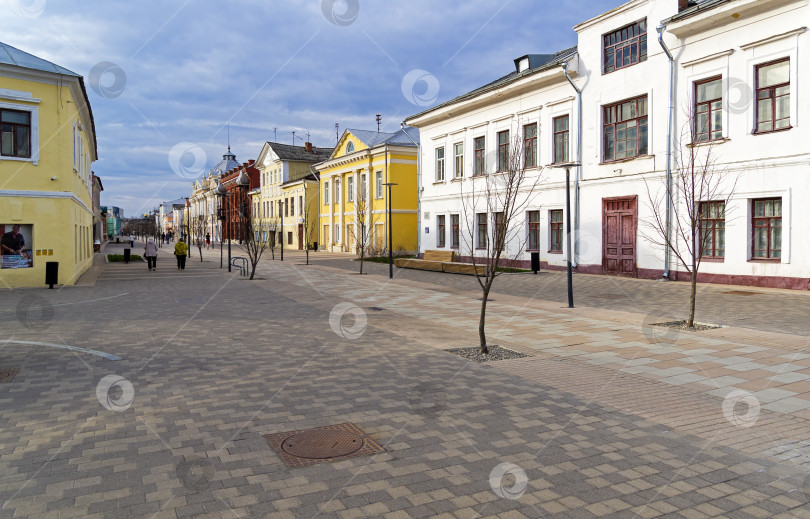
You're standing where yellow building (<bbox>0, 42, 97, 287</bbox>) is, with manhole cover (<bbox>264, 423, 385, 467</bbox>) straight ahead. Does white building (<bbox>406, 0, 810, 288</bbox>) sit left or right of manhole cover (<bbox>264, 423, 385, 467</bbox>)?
left

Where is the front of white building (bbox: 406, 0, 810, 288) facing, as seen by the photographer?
facing the viewer and to the left of the viewer

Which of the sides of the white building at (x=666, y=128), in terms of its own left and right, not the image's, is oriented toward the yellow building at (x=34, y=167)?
front

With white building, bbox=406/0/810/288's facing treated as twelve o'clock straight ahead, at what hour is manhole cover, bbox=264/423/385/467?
The manhole cover is roughly at 11 o'clock from the white building.

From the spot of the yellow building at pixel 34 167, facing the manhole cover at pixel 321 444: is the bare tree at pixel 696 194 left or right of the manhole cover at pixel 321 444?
left
